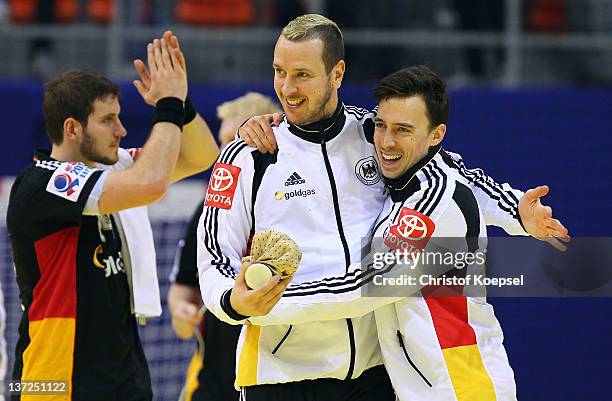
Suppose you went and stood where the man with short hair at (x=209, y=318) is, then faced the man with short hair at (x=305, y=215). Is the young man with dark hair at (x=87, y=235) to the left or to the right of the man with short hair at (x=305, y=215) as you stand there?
right

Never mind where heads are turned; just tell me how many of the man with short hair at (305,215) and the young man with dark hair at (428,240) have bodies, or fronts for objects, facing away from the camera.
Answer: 0

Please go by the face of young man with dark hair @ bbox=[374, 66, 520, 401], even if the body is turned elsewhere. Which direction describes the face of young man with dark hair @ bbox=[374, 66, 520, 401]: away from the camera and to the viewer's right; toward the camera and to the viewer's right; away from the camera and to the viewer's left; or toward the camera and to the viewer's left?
toward the camera and to the viewer's left

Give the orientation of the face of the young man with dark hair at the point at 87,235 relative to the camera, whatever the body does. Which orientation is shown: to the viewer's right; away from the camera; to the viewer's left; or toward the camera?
to the viewer's right

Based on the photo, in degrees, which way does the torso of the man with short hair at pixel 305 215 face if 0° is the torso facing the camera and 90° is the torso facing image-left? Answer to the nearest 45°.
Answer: approximately 0°

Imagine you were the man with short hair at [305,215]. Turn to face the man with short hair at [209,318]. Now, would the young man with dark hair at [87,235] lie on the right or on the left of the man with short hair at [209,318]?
left

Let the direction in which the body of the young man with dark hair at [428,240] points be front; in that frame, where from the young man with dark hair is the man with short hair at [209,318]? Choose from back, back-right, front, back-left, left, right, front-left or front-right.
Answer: right

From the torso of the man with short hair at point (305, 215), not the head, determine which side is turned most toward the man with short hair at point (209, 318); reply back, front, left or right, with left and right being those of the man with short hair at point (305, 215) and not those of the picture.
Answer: back

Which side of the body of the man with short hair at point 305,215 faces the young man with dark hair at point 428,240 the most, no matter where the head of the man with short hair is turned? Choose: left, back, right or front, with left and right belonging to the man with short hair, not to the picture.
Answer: left
